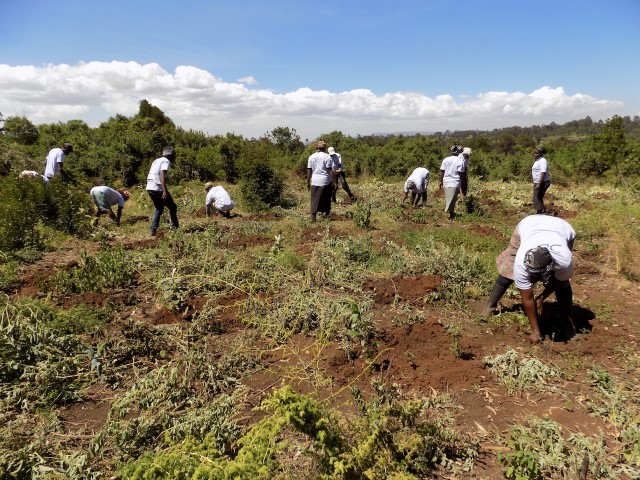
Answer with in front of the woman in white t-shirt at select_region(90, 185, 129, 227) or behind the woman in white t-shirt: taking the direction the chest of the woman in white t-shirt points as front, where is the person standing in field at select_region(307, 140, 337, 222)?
in front

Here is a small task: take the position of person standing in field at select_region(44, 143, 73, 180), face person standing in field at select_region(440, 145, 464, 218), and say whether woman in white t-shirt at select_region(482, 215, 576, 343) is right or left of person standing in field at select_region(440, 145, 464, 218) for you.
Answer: right

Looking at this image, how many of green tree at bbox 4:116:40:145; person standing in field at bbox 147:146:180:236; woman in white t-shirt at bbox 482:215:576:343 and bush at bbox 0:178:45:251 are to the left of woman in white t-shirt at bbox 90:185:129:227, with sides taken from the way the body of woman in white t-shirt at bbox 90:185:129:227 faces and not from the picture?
1

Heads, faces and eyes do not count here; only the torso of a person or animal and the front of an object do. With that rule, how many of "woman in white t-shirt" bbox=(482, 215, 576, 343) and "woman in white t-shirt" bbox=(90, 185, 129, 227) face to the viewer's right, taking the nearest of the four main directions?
1

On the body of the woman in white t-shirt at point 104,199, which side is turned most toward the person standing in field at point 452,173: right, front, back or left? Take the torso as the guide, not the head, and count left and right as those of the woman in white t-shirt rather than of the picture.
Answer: front

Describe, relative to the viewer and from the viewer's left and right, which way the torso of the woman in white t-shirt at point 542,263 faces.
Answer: facing the viewer

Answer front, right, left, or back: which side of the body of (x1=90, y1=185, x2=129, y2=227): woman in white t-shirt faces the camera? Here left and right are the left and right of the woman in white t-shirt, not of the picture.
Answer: right

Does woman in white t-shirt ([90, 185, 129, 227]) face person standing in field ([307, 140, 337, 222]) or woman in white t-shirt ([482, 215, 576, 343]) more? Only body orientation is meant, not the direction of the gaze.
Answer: the person standing in field

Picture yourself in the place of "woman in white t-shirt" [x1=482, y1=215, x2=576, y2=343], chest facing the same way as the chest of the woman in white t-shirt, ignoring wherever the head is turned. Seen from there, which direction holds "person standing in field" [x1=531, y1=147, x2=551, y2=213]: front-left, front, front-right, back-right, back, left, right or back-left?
back
